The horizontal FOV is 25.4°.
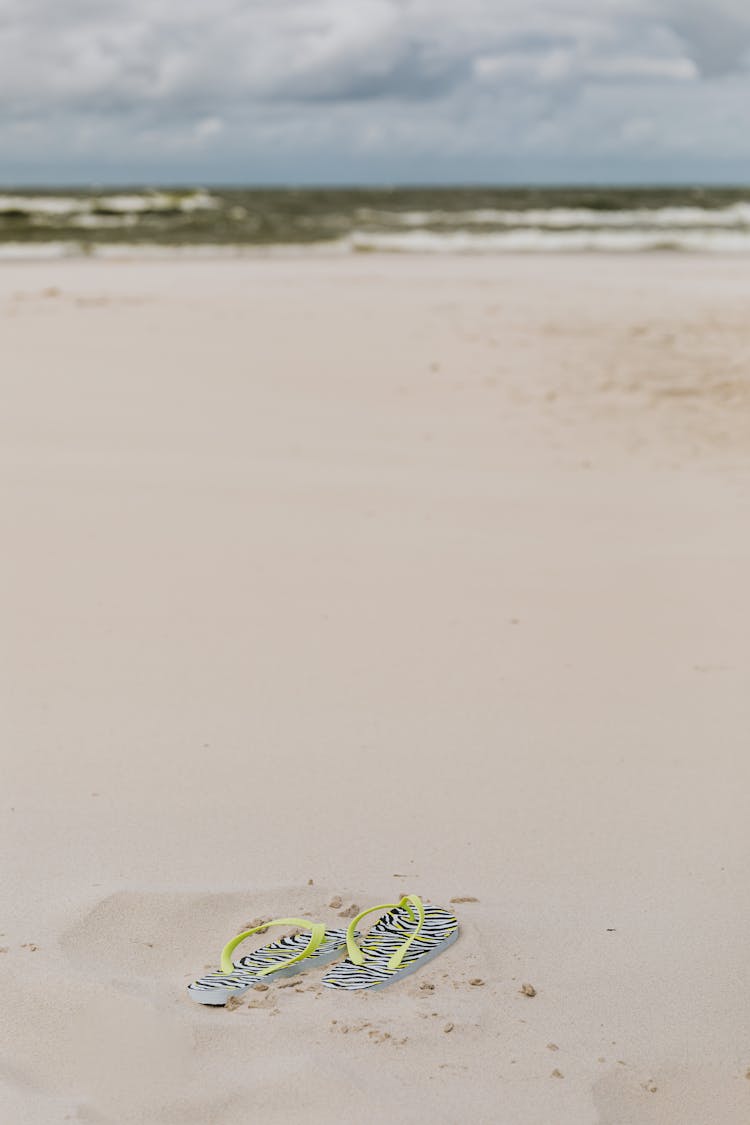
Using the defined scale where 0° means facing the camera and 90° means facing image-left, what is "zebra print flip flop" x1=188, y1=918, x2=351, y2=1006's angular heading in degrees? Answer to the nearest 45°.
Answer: approximately 225°

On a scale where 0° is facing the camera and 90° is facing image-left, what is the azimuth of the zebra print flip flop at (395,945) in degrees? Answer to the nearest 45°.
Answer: approximately 225°
